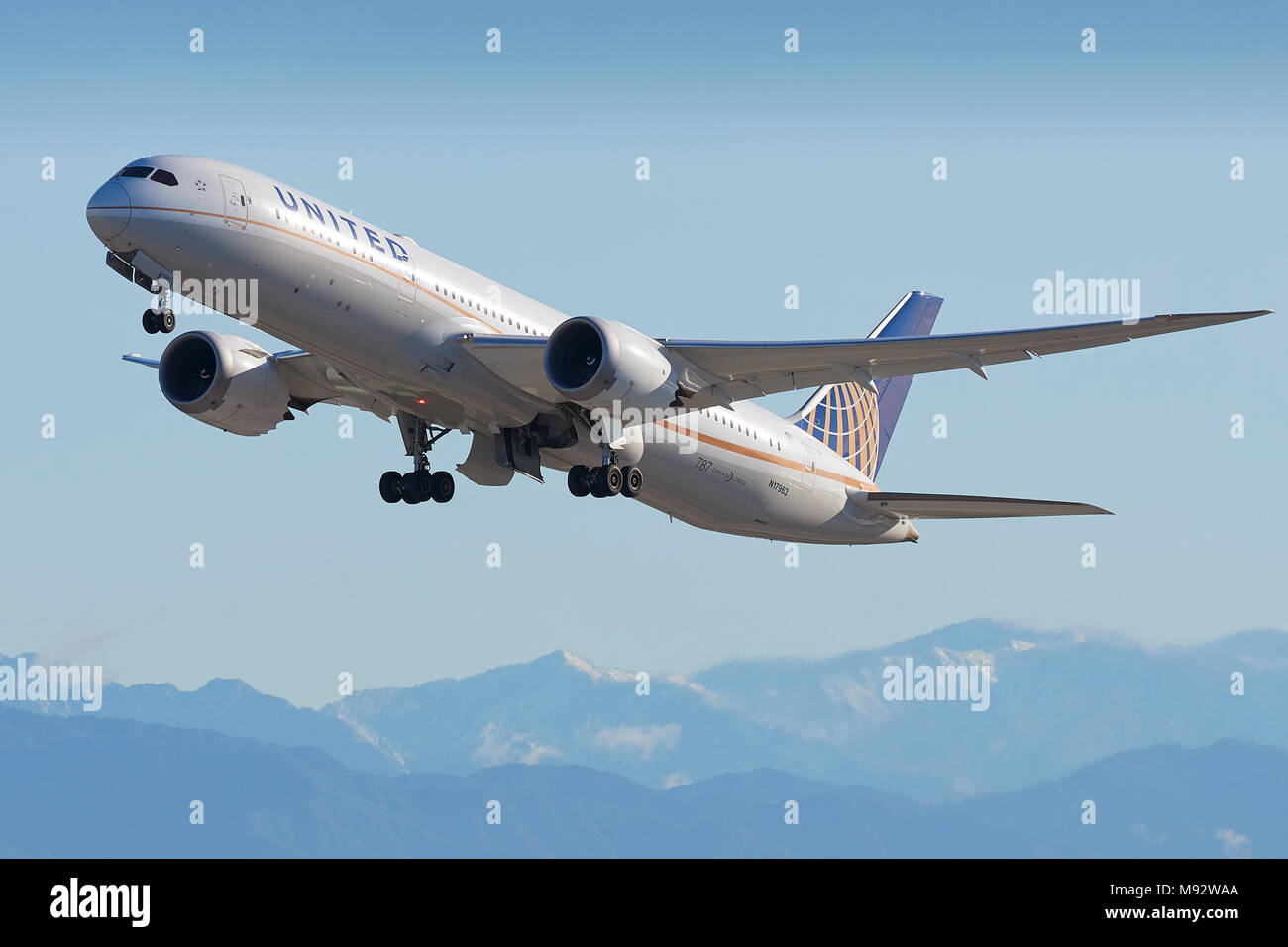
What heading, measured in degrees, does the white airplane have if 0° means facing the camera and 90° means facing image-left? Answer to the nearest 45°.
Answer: approximately 45°
